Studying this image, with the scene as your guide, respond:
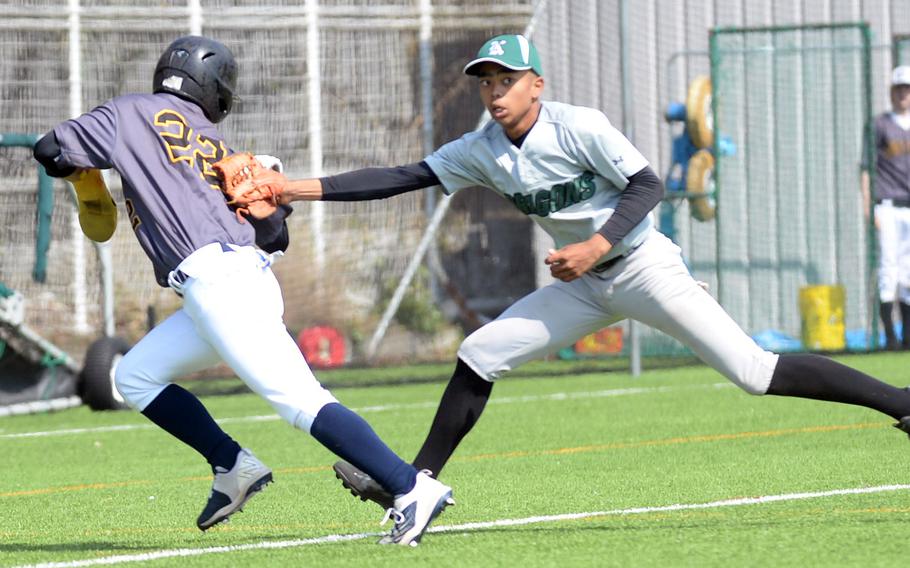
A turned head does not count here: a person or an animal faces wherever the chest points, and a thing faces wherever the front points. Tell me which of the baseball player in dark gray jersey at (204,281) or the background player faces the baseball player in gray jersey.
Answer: the background player

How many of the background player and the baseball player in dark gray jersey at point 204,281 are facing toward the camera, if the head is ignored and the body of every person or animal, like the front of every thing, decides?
1

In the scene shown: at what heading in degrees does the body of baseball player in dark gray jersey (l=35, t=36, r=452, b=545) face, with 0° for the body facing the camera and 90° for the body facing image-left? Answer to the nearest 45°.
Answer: approximately 135°

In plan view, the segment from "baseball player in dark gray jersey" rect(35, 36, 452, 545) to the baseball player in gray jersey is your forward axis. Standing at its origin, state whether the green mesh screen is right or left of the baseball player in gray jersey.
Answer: left

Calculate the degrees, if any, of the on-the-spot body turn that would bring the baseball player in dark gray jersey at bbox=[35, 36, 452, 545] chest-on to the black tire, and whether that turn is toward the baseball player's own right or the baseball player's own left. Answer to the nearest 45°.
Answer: approximately 45° to the baseball player's own right

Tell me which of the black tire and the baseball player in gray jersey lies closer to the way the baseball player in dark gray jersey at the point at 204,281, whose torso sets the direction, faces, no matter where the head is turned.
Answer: the black tire

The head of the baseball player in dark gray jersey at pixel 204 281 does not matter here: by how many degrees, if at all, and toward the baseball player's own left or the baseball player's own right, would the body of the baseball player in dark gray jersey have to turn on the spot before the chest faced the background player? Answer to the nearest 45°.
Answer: approximately 90° to the baseball player's own right

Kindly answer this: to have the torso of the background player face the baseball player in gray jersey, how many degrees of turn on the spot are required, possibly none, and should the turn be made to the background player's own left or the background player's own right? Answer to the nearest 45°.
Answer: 0° — they already face them
